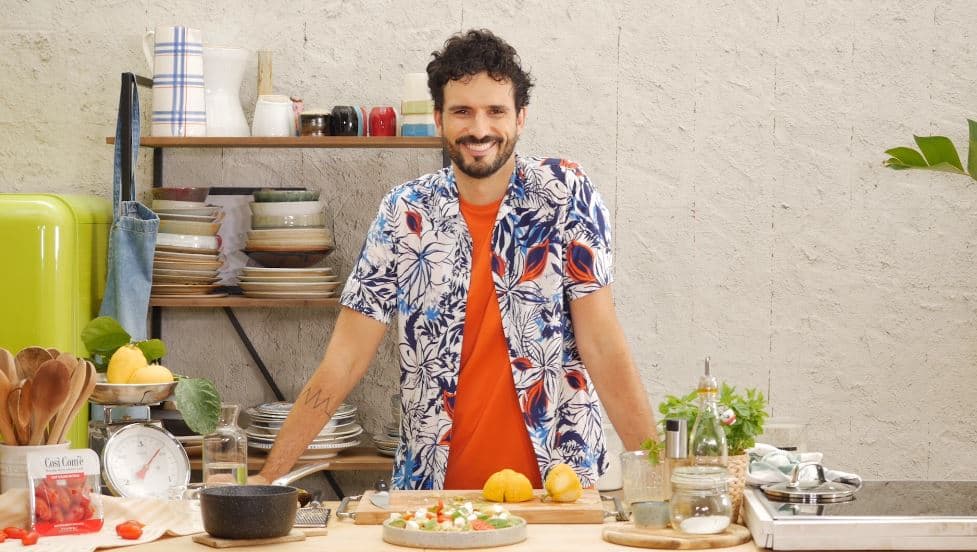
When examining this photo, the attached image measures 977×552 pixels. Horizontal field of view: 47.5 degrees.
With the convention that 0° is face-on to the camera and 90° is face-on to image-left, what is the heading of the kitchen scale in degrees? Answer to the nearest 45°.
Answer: approximately 315°

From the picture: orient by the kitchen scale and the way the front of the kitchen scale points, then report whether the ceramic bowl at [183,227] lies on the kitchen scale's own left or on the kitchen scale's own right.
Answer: on the kitchen scale's own left

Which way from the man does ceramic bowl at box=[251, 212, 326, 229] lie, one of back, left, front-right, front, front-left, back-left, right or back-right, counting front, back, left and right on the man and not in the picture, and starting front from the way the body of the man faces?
back-right

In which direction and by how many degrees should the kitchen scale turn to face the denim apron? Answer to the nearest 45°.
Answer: approximately 135° to its left

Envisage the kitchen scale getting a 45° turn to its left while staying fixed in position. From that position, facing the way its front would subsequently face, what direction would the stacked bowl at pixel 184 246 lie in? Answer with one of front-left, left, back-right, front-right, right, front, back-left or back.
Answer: left

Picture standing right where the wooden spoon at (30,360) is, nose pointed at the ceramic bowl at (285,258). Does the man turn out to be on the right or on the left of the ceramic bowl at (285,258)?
right

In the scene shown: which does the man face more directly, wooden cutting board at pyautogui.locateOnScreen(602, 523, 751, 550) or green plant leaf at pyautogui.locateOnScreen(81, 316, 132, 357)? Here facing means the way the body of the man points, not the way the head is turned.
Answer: the wooden cutting board

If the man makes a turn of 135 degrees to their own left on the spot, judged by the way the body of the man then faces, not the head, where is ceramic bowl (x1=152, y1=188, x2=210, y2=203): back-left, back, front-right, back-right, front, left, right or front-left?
left
